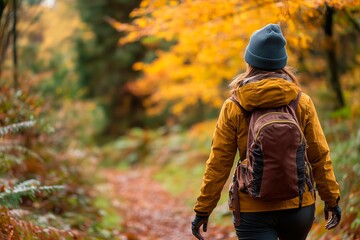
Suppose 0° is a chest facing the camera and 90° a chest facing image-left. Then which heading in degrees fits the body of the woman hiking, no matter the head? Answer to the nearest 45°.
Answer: approximately 180°

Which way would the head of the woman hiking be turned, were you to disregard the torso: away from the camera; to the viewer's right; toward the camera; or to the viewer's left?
away from the camera
